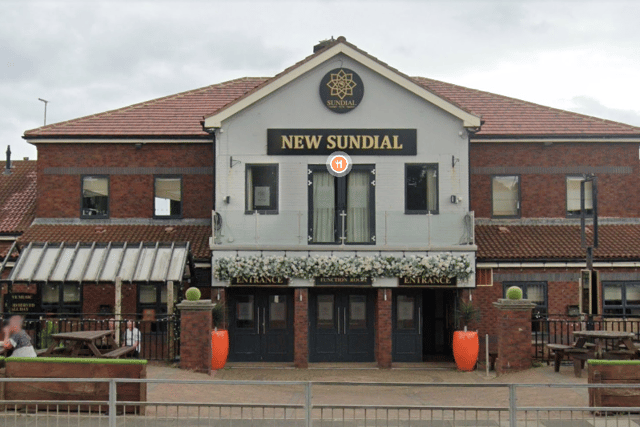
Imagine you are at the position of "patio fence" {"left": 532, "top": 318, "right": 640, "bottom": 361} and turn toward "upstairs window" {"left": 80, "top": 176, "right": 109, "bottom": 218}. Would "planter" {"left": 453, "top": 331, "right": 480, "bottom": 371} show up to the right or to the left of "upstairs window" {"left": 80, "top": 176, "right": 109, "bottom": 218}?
left

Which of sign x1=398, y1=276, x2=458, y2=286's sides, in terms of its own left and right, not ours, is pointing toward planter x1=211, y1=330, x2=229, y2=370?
right

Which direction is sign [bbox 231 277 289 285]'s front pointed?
toward the camera

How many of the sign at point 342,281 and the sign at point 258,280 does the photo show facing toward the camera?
2

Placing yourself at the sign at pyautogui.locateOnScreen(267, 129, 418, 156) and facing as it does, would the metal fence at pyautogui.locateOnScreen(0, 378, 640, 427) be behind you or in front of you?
in front

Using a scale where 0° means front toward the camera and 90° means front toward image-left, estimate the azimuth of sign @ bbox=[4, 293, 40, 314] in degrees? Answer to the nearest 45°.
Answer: approximately 0°

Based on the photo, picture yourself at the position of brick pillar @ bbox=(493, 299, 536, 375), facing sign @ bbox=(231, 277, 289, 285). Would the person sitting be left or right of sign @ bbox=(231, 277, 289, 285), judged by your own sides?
left

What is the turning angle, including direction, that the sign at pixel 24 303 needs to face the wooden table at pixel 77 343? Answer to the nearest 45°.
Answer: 0° — it already faces it

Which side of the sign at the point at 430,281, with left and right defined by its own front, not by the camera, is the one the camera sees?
front

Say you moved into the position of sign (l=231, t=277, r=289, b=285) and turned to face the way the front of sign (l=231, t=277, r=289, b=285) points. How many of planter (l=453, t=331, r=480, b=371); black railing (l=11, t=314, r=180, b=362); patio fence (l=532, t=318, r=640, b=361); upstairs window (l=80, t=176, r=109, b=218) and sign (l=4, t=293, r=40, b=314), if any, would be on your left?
2

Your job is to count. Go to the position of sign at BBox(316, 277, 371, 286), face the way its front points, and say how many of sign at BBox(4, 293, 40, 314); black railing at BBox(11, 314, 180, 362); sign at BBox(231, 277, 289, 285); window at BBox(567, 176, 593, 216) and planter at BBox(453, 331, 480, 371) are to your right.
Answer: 3

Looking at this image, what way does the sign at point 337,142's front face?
toward the camera
